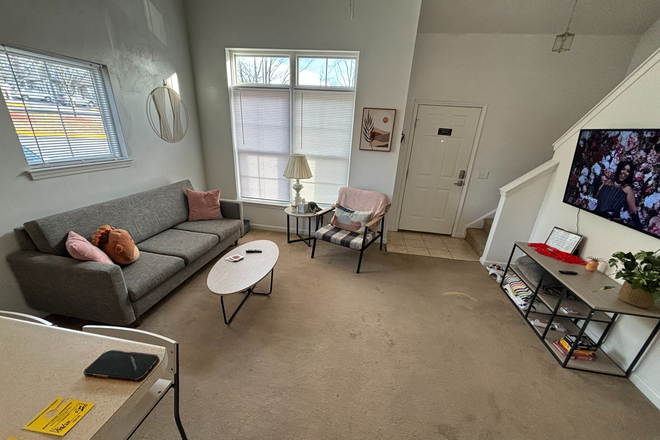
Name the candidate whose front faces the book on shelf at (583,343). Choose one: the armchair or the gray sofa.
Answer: the gray sofa

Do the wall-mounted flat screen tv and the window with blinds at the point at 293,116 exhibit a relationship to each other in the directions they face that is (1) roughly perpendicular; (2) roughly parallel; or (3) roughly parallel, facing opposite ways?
roughly perpendicular

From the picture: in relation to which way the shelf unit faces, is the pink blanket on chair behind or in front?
in front

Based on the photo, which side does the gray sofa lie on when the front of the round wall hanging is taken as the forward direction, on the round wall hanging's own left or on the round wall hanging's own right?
on the round wall hanging's own right

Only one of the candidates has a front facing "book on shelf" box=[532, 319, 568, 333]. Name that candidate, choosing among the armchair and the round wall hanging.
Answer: the round wall hanging

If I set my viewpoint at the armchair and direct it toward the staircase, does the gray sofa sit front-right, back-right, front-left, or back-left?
back-right

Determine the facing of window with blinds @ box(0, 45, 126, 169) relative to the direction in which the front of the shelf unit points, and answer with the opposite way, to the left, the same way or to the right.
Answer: the opposite way

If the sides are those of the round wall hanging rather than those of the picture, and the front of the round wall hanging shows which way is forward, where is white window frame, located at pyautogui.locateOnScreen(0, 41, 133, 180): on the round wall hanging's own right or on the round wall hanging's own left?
on the round wall hanging's own right

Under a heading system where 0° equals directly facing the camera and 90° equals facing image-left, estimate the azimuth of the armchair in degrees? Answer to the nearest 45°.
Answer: approximately 45°

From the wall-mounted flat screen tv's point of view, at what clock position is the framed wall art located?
The framed wall art is roughly at 1 o'clock from the wall-mounted flat screen tv.

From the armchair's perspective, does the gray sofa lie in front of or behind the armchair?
in front

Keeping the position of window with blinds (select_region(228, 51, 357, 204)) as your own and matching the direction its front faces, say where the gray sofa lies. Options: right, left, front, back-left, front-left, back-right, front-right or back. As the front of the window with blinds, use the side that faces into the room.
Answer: front-right

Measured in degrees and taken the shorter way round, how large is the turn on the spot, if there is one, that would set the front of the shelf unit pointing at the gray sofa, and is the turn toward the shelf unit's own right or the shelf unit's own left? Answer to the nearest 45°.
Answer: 0° — it already faces it

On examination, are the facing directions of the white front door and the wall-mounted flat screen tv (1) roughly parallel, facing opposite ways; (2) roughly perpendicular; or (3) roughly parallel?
roughly perpendicular
